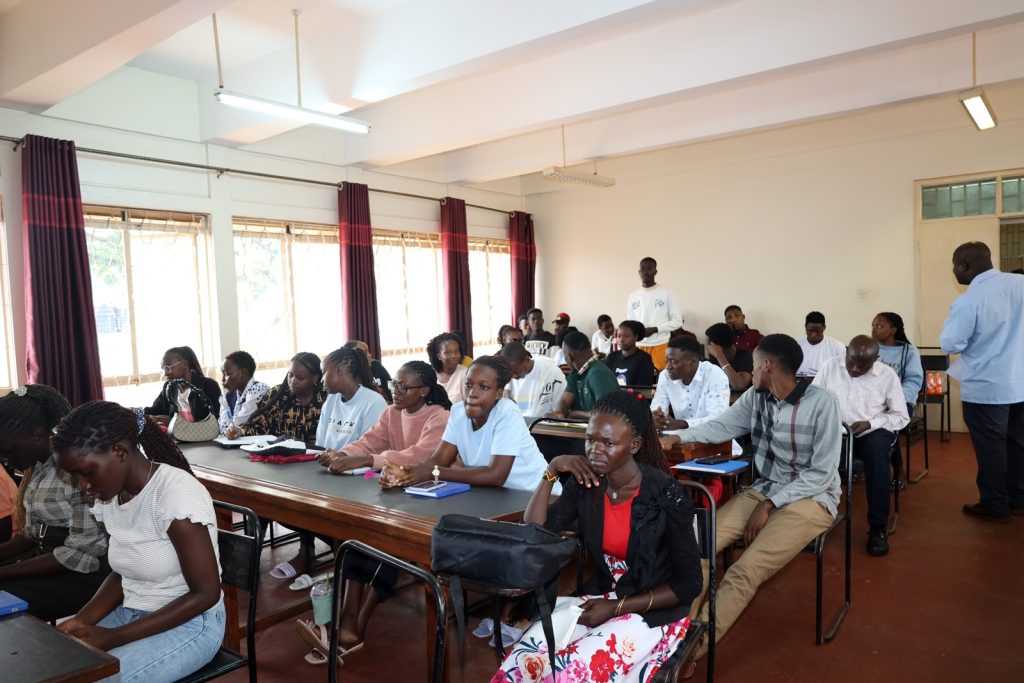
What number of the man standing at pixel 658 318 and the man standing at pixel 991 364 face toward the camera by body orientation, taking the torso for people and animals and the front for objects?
1

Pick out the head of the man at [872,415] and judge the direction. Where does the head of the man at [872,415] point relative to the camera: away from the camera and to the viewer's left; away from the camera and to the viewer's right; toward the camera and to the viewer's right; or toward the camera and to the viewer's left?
toward the camera and to the viewer's left

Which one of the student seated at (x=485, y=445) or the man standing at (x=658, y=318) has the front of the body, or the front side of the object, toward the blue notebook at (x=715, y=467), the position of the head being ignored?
the man standing

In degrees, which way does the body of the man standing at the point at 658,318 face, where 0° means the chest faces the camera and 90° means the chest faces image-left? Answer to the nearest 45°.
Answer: approximately 0°

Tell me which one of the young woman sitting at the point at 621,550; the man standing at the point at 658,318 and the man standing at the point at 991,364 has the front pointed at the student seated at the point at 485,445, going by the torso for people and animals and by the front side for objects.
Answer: the man standing at the point at 658,318

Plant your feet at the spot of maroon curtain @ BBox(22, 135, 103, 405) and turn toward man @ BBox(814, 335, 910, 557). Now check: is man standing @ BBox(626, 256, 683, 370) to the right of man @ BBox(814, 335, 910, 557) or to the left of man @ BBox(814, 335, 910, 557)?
left

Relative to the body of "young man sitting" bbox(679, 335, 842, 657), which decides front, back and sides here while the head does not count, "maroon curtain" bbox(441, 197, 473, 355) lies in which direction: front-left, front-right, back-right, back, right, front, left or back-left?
right

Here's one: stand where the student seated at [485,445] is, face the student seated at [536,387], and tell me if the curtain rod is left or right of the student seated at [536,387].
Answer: left

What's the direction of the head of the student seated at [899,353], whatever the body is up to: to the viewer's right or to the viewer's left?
to the viewer's left

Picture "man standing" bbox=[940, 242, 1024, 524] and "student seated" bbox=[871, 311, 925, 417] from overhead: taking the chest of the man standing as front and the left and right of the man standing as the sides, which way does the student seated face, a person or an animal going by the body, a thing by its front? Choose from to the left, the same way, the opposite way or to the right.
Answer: to the left

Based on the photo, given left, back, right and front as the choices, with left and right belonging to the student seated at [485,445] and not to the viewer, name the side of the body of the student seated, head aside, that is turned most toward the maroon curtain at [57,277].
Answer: right

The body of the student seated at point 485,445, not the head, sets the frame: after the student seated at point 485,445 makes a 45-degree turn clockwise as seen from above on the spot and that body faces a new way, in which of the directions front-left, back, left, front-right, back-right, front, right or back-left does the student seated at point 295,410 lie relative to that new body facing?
front-right

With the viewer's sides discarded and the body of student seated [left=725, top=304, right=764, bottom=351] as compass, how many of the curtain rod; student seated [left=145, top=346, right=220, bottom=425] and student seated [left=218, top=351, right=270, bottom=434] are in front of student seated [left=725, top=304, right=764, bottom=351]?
3

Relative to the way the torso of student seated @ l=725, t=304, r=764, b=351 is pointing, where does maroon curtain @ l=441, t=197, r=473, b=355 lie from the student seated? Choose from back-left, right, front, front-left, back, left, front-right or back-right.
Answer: front-right

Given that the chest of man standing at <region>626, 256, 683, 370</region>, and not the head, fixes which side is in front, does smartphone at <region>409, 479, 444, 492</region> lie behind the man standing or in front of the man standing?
in front
